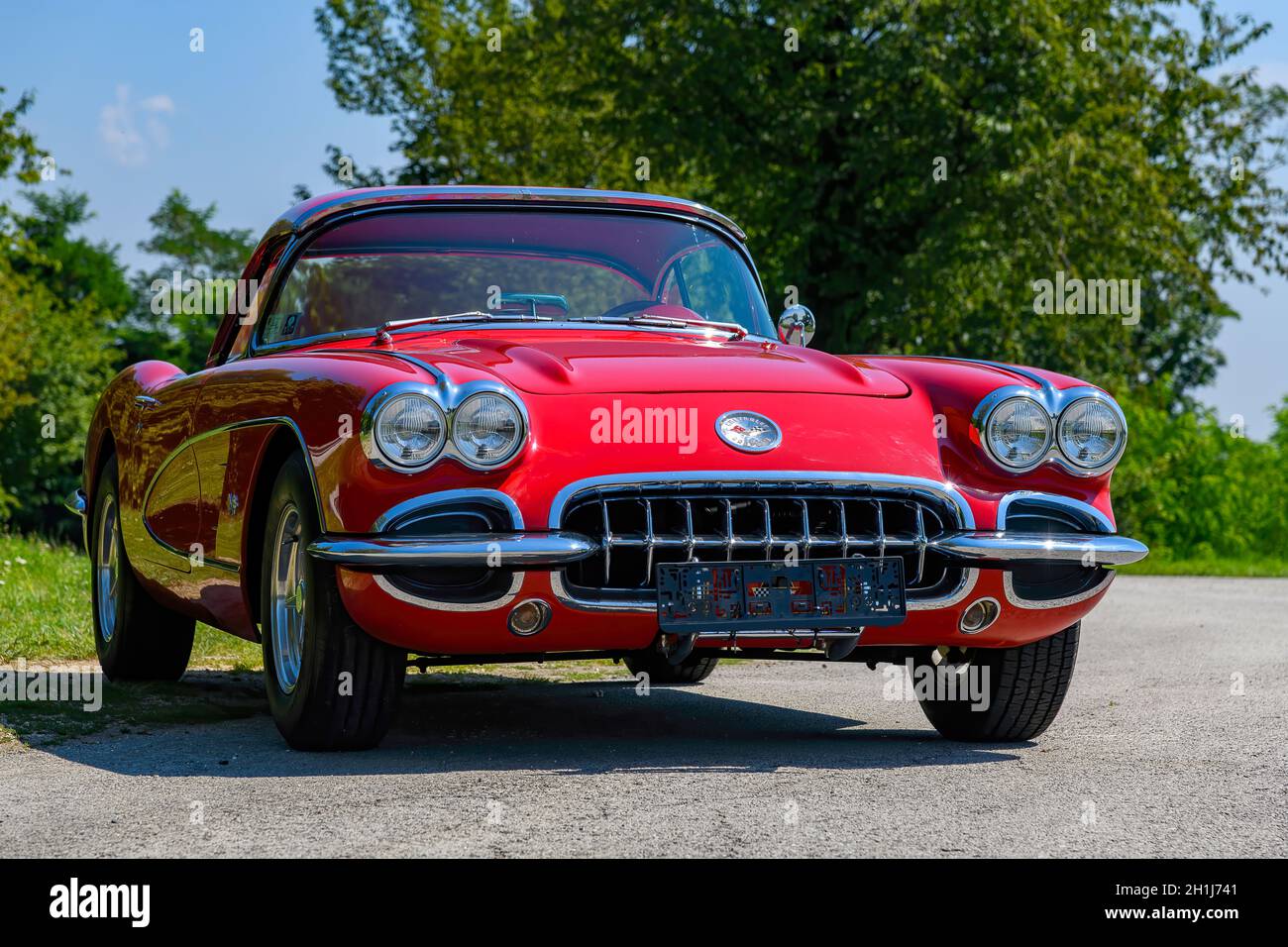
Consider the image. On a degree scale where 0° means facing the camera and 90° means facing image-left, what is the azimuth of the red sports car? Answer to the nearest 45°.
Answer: approximately 0°

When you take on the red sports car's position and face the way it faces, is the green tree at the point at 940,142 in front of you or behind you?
behind
